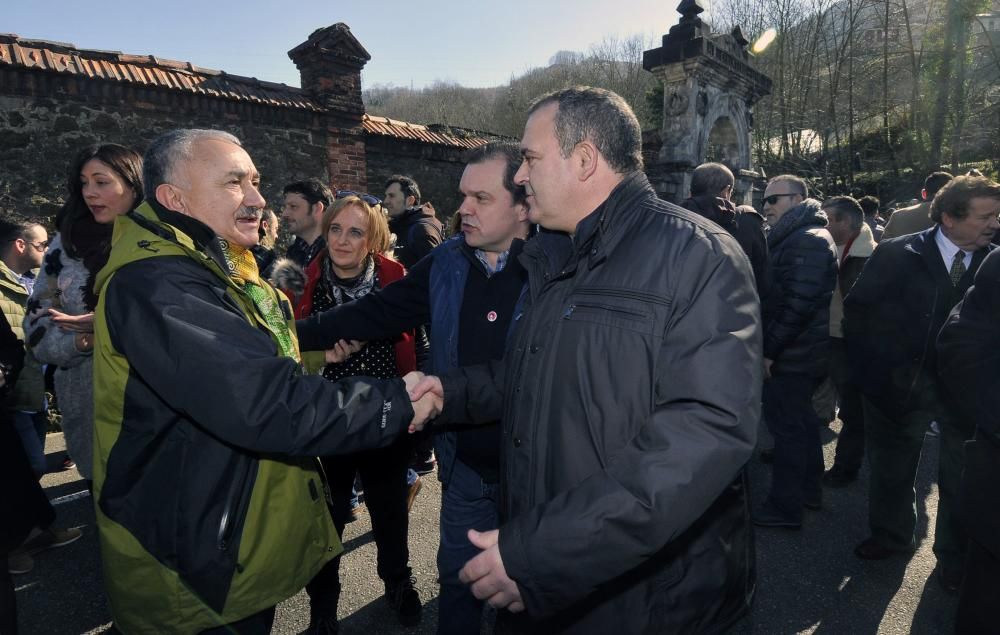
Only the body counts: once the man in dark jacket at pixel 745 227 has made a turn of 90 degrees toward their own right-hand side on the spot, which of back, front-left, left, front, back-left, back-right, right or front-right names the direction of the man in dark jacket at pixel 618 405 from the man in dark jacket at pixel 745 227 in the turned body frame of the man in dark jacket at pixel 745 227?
right

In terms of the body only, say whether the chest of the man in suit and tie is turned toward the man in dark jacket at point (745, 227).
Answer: no

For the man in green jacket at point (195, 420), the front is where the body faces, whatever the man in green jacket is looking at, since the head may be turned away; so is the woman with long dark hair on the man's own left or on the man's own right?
on the man's own left

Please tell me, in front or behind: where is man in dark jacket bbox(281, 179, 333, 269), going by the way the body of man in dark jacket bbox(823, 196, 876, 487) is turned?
in front

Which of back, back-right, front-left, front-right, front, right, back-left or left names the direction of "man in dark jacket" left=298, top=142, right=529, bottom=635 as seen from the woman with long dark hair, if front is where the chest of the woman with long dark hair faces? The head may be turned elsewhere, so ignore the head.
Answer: left

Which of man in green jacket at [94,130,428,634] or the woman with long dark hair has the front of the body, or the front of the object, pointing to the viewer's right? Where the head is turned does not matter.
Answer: the man in green jacket

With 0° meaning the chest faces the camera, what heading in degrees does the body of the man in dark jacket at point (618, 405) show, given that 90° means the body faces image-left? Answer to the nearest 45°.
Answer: approximately 45°

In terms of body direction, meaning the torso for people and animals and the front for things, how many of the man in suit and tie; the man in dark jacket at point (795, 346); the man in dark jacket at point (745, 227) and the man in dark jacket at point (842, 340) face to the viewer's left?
2

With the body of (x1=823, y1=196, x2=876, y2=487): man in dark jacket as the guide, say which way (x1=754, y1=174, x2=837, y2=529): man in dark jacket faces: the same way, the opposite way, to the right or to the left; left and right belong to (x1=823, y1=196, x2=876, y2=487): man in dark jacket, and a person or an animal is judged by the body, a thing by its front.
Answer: the same way

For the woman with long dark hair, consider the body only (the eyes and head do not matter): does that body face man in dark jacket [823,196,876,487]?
no

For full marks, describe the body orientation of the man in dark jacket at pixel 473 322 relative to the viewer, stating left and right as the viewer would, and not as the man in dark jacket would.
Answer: facing the viewer and to the left of the viewer

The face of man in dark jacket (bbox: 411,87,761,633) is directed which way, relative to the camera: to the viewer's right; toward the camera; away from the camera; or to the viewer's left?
to the viewer's left
